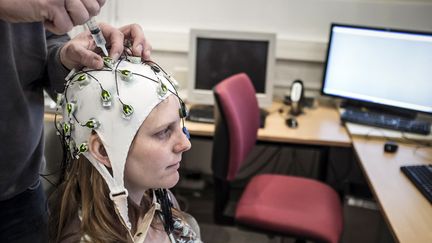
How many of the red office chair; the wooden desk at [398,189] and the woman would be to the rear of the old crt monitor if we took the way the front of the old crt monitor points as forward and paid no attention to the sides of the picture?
0

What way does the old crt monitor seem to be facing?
toward the camera

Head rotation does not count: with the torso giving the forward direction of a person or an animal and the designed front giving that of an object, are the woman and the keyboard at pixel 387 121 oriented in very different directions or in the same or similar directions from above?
very different directions

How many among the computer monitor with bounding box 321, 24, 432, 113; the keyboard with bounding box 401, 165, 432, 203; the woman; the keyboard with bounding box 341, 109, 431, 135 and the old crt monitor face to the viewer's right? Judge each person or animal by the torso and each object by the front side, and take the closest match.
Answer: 1

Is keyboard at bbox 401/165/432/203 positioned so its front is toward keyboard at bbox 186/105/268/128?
no

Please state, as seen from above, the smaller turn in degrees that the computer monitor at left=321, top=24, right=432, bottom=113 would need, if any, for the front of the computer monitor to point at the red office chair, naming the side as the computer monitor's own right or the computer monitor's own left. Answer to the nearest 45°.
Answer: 0° — it already faces it

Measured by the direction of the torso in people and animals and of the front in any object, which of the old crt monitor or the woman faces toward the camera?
the old crt monitor

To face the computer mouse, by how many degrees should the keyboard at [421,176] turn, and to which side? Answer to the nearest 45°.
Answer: approximately 90° to its right

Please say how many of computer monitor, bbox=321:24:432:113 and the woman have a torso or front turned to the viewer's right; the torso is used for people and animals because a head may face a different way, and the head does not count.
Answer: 1

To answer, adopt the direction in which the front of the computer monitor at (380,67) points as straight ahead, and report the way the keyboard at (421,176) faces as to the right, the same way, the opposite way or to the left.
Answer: the same way

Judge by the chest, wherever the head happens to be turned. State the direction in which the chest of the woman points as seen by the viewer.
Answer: to the viewer's right

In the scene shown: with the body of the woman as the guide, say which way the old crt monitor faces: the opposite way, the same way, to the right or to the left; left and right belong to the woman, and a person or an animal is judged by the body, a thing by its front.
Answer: to the right

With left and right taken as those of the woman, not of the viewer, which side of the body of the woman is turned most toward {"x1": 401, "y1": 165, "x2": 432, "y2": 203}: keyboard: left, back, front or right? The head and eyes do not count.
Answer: front

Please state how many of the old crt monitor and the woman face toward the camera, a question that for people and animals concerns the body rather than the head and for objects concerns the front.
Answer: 1

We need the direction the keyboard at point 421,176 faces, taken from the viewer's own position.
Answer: facing the viewer and to the left of the viewer
